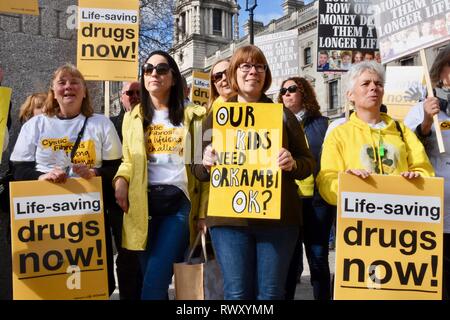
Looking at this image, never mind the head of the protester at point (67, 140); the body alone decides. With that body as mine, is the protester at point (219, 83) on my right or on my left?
on my left

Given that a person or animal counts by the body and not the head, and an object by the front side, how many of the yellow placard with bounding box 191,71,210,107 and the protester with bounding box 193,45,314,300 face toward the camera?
2

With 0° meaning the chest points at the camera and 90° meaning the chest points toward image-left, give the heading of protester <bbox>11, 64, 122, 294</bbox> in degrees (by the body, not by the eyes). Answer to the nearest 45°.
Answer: approximately 0°

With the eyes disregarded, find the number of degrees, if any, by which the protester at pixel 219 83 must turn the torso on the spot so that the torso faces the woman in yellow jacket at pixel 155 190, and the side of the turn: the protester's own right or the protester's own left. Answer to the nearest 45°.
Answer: approximately 90° to the protester's own right

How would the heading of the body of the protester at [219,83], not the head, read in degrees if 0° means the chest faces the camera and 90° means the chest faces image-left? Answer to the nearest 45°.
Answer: approximately 315°
